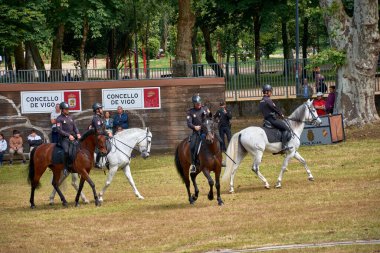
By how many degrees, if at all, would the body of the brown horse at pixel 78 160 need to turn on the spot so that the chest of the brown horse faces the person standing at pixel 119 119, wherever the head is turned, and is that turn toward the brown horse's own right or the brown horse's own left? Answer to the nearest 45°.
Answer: approximately 90° to the brown horse's own left

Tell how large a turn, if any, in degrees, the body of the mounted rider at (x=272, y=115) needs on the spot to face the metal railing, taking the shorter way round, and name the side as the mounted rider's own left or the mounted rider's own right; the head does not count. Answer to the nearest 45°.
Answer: approximately 90° to the mounted rider's own left

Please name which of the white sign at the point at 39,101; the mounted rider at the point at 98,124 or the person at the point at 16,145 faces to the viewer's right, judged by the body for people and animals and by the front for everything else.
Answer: the mounted rider

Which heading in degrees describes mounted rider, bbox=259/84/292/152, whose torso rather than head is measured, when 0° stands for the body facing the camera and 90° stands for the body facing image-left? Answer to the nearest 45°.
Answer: approximately 270°

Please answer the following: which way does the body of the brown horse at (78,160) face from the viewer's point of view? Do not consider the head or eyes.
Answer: to the viewer's right

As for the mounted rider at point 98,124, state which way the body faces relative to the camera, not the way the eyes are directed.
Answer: to the viewer's right

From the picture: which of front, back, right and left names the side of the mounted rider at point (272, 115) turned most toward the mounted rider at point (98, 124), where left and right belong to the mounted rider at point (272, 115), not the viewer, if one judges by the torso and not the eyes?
back

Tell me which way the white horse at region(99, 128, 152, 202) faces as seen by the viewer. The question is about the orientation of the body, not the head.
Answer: to the viewer's right

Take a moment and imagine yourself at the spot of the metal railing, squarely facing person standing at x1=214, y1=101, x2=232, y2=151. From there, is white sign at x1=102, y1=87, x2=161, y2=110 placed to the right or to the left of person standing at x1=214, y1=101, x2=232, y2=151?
right
